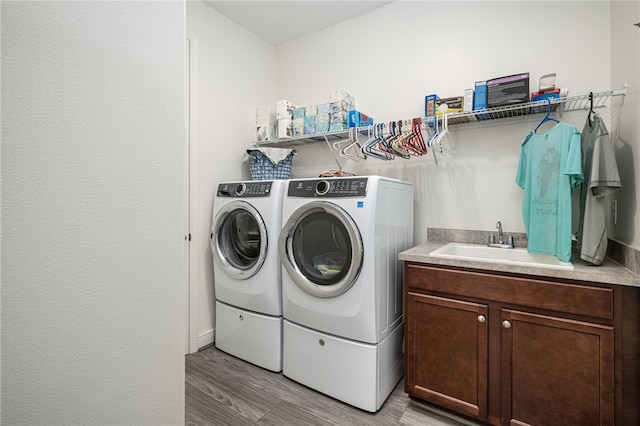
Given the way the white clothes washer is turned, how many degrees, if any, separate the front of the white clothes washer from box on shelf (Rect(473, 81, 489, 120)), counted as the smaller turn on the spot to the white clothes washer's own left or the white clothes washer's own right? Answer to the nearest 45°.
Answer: approximately 90° to the white clothes washer's own left

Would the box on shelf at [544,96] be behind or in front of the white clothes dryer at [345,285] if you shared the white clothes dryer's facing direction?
behind

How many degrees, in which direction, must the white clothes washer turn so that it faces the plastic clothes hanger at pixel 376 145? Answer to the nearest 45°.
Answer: approximately 135° to its left

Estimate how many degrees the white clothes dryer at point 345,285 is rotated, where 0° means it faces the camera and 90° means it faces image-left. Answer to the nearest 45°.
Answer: approximately 45°

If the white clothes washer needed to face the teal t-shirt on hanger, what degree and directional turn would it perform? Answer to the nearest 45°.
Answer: approximately 90° to its left

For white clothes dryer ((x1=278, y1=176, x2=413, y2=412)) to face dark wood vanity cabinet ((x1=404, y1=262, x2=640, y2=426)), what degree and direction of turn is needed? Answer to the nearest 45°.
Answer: approximately 135° to its left
